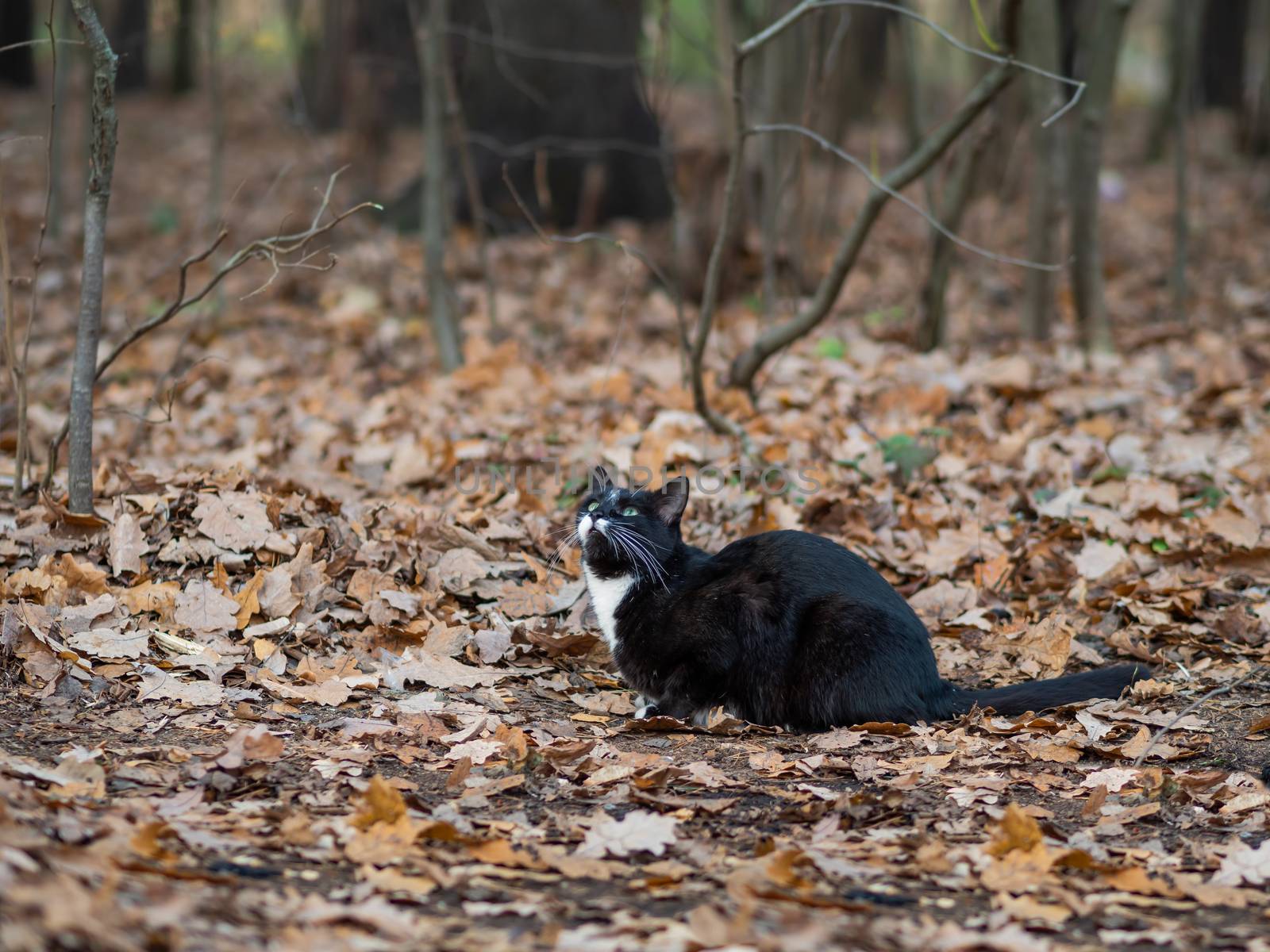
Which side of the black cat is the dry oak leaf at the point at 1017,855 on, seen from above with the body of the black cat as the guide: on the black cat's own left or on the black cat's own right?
on the black cat's own left

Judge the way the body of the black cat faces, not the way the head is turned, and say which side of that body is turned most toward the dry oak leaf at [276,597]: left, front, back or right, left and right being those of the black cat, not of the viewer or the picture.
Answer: front

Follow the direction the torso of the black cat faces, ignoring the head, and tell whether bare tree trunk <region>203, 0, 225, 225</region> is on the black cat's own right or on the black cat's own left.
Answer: on the black cat's own right

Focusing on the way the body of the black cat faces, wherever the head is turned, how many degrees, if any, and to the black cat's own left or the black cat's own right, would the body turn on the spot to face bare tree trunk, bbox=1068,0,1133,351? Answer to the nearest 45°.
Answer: approximately 90° to the black cat's own right

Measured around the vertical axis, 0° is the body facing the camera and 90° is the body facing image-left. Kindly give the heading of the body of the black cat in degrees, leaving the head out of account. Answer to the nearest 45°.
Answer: approximately 90°

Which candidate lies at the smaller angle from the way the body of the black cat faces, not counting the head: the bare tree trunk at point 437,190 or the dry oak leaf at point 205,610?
the dry oak leaf

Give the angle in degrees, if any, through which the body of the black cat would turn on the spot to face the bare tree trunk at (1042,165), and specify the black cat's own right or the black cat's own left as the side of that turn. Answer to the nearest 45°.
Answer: approximately 90° to the black cat's own right

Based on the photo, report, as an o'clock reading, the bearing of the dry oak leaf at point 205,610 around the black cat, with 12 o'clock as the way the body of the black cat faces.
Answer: The dry oak leaf is roughly at 12 o'clock from the black cat.

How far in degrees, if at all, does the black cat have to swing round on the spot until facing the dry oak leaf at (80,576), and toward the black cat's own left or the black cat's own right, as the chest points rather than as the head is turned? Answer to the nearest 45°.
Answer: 0° — it already faces it

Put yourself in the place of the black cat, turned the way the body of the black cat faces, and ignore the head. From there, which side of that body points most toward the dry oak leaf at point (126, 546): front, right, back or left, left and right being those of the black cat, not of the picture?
front

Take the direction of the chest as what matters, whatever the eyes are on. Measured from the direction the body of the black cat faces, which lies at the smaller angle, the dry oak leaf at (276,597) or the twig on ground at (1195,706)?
the dry oak leaf

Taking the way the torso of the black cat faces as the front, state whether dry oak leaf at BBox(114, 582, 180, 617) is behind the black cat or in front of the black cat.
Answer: in front

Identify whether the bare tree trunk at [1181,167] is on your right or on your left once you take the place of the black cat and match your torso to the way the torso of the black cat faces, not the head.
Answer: on your right

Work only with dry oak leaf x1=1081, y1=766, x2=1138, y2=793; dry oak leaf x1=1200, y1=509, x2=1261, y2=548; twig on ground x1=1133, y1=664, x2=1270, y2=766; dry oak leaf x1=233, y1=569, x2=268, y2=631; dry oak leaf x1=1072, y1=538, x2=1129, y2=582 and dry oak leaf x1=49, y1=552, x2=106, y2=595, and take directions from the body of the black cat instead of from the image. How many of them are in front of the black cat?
2
